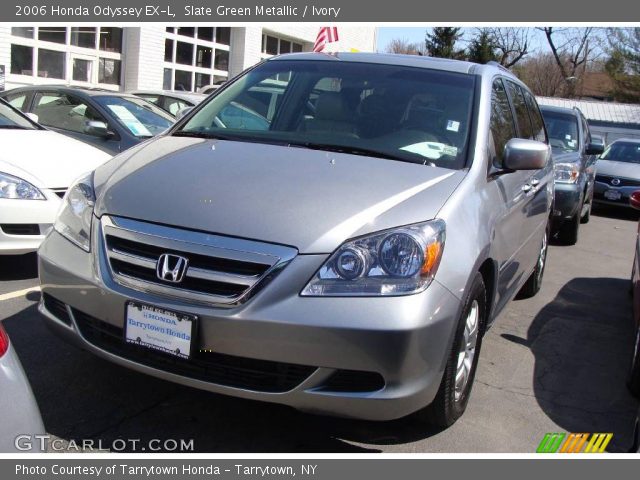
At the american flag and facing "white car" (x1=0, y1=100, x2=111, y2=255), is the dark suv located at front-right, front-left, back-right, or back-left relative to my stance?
front-left

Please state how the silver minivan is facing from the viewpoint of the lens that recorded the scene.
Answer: facing the viewer and to the left of the viewer

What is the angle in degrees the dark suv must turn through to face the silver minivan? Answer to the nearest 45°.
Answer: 0° — it already faces it

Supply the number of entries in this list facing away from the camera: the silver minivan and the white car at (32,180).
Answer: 0

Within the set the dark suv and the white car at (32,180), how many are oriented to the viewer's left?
0

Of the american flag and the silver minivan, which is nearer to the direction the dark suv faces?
the silver minivan

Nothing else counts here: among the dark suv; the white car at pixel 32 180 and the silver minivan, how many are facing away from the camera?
0

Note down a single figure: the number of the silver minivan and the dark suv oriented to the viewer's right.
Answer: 0

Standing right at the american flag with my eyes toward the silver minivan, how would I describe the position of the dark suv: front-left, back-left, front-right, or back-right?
front-left

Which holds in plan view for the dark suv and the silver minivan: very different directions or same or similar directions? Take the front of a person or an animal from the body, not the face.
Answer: same or similar directions

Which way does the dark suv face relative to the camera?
toward the camera

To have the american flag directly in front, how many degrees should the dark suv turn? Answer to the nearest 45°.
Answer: approximately 135° to its right

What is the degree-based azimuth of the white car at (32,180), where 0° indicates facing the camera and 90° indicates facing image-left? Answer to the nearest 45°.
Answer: approximately 315°
